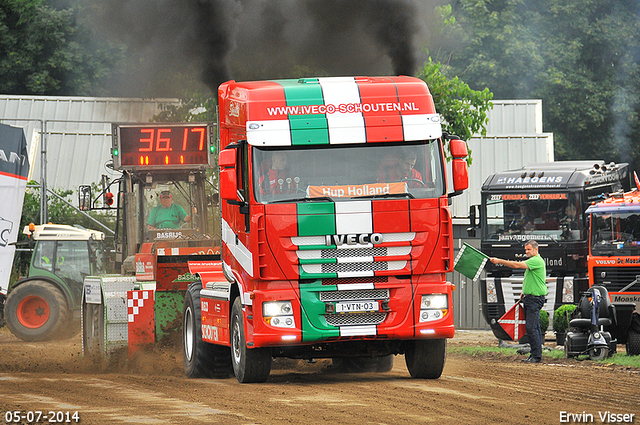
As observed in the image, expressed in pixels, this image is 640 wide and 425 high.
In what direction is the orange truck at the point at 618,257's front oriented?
toward the camera

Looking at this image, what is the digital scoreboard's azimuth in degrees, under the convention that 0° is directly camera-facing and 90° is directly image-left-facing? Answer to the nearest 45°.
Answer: approximately 0°

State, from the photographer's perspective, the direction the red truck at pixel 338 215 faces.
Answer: facing the viewer

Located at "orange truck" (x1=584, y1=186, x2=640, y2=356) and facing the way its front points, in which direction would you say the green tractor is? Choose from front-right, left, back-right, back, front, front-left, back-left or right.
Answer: right

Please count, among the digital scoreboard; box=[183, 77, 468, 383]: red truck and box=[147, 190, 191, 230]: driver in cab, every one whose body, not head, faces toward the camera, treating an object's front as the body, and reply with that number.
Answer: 3

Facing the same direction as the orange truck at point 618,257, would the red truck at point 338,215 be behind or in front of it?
in front

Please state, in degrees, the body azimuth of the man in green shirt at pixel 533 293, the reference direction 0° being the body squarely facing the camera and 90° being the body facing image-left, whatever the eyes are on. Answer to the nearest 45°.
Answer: approximately 90°

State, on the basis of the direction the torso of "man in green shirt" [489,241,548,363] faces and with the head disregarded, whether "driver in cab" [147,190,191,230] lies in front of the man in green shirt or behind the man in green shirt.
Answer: in front

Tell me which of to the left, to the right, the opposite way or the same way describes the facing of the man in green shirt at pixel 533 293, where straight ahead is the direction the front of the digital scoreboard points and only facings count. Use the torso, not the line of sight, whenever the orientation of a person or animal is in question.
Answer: to the right
